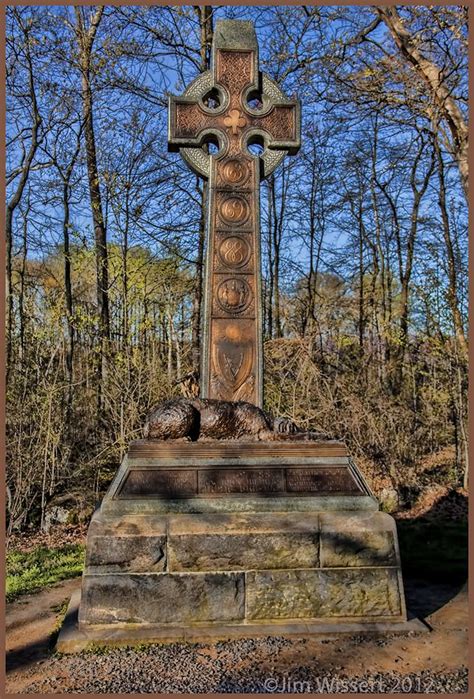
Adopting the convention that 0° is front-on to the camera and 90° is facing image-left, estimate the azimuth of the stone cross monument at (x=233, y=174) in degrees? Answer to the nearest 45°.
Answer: approximately 0°

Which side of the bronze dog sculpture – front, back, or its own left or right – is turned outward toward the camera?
right

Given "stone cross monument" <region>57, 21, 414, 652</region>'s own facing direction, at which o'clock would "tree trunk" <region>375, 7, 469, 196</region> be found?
The tree trunk is roughly at 7 o'clock from the stone cross monument.

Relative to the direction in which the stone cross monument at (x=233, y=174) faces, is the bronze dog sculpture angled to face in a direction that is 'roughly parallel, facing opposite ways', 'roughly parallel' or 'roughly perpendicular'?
roughly perpendicular

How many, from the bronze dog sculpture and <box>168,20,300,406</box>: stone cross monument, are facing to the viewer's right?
1
